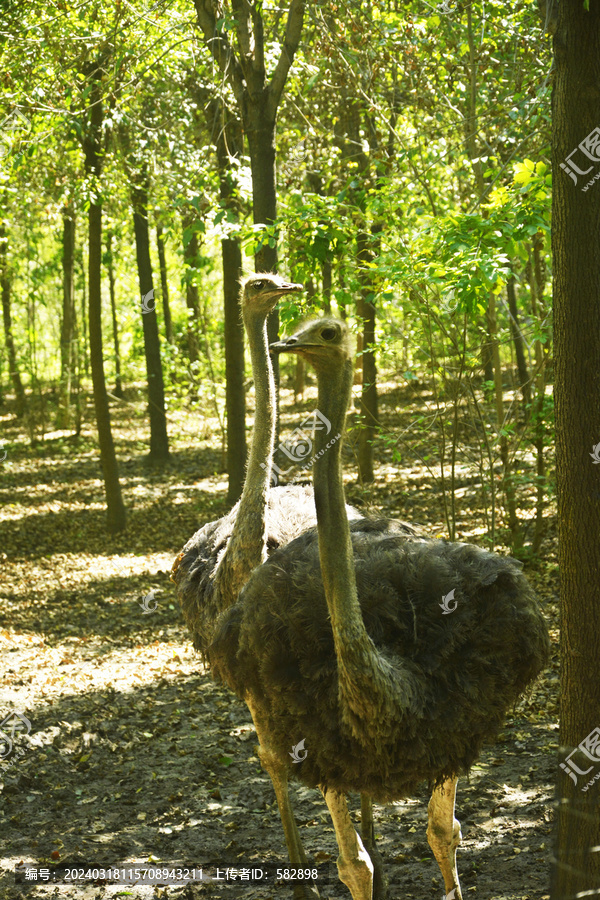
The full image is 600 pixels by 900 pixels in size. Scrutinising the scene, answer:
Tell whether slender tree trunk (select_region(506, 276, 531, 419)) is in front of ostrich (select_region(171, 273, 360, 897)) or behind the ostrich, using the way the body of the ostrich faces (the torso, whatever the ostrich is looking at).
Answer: behind

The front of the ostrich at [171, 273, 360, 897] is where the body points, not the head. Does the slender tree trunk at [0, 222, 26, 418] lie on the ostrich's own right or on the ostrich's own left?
on the ostrich's own right

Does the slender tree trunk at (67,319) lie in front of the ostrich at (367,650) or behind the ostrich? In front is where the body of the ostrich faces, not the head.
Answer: behind

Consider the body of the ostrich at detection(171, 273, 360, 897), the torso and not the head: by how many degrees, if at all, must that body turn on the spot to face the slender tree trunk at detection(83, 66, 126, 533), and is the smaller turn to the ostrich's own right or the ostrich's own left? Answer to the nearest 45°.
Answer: approximately 135° to the ostrich's own right

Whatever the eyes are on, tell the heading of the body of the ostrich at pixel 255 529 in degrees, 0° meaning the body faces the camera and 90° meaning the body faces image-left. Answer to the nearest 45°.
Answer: approximately 45°

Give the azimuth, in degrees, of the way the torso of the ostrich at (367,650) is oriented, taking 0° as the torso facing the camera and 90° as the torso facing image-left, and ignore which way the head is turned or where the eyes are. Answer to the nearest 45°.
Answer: approximately 0°

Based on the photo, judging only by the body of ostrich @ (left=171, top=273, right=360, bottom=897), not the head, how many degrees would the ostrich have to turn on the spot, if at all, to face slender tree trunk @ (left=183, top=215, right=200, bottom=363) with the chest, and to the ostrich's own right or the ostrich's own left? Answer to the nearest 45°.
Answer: approximately 135° to the ostrich's own right

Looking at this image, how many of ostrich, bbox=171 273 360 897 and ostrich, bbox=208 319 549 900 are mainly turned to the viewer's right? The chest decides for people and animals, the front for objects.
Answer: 0

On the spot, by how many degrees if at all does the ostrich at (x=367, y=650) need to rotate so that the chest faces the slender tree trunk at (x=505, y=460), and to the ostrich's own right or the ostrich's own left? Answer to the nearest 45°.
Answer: approximately 180°

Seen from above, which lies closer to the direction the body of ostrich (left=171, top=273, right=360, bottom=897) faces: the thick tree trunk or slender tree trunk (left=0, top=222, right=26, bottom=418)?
the thick tree trunk

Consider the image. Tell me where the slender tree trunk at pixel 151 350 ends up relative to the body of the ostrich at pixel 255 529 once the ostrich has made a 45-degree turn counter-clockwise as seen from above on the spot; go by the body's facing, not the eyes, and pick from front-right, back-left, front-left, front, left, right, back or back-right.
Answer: back
